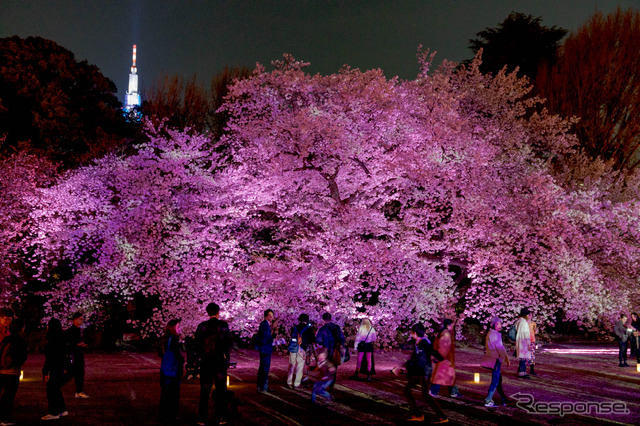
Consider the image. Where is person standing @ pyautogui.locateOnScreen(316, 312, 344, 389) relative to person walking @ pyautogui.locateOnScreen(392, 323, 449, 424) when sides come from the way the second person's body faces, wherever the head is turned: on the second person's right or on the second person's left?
on the second person's right

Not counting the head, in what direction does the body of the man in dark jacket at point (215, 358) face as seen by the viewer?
away from the camera

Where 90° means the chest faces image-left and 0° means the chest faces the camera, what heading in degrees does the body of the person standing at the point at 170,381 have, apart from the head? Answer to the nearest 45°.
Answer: approximately 270°

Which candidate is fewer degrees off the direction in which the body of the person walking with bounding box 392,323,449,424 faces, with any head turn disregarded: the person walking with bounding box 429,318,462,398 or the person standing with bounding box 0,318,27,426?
the person standing

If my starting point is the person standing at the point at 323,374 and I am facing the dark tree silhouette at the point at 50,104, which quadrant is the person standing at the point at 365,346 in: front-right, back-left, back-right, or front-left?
front-right

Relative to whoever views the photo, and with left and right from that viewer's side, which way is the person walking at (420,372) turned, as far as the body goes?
facing to the left of the viewer

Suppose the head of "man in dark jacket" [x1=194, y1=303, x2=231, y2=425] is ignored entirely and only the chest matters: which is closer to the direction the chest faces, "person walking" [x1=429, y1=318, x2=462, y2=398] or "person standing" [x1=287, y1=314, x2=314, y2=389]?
the person standing

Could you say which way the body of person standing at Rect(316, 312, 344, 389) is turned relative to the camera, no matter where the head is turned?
away from the camera

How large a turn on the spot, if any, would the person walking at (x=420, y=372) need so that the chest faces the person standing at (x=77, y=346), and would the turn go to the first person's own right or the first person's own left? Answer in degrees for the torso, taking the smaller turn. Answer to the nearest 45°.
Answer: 0° — they already face them

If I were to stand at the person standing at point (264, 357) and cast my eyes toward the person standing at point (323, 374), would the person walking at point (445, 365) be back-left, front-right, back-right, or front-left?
front-left

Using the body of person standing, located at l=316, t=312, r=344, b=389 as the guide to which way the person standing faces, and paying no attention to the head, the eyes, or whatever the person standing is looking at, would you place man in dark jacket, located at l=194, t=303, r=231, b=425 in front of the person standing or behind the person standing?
behind
